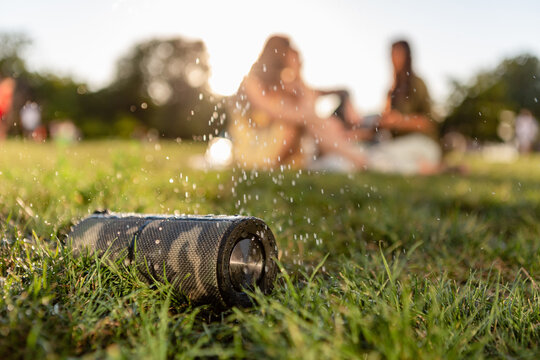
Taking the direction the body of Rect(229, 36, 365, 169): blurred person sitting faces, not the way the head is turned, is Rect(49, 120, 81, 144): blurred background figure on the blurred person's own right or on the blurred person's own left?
on the blurred person's own left

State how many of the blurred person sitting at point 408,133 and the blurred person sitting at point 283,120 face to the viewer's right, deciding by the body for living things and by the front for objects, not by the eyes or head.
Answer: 1

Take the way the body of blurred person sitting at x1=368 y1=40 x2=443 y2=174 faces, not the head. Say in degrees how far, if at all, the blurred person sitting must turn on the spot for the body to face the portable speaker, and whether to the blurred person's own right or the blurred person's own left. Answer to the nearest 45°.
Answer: approximately 45° to the blurred person's own left

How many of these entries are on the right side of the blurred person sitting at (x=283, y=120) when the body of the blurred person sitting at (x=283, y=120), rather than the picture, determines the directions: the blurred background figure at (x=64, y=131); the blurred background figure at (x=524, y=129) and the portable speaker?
1

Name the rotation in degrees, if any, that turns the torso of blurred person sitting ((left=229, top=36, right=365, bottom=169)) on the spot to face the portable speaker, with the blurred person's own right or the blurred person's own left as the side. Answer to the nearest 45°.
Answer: approximately 90° to the blurred person's own right

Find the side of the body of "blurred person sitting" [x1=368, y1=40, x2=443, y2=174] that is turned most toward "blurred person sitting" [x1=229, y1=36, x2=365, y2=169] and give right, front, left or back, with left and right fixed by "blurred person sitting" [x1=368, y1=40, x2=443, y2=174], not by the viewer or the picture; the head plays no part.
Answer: front

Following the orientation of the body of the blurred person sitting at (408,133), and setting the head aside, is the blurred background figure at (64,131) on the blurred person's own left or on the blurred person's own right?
on the blurred person's own right

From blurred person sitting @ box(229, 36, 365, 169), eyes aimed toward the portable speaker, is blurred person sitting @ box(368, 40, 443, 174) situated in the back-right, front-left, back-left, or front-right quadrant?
back-left

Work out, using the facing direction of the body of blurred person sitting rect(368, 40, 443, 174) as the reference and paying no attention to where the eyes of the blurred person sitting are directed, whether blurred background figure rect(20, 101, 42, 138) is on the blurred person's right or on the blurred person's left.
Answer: on the blurred person's right

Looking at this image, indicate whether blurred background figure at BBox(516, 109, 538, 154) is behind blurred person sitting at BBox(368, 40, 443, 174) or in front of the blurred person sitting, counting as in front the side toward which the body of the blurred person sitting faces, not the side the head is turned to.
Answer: behind

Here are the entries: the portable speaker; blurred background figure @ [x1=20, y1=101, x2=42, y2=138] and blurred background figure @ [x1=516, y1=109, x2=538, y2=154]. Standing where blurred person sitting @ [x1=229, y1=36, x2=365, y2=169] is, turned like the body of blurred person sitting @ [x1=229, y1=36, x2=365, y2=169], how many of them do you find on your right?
1

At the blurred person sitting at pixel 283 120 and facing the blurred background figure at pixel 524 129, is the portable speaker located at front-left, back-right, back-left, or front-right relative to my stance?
back-right

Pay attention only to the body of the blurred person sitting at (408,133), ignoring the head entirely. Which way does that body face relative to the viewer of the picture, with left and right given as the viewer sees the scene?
facing the viewer and to the left of the viewer

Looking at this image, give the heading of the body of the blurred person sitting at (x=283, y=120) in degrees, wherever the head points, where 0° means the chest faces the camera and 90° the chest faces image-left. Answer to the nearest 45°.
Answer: approximately 270°
